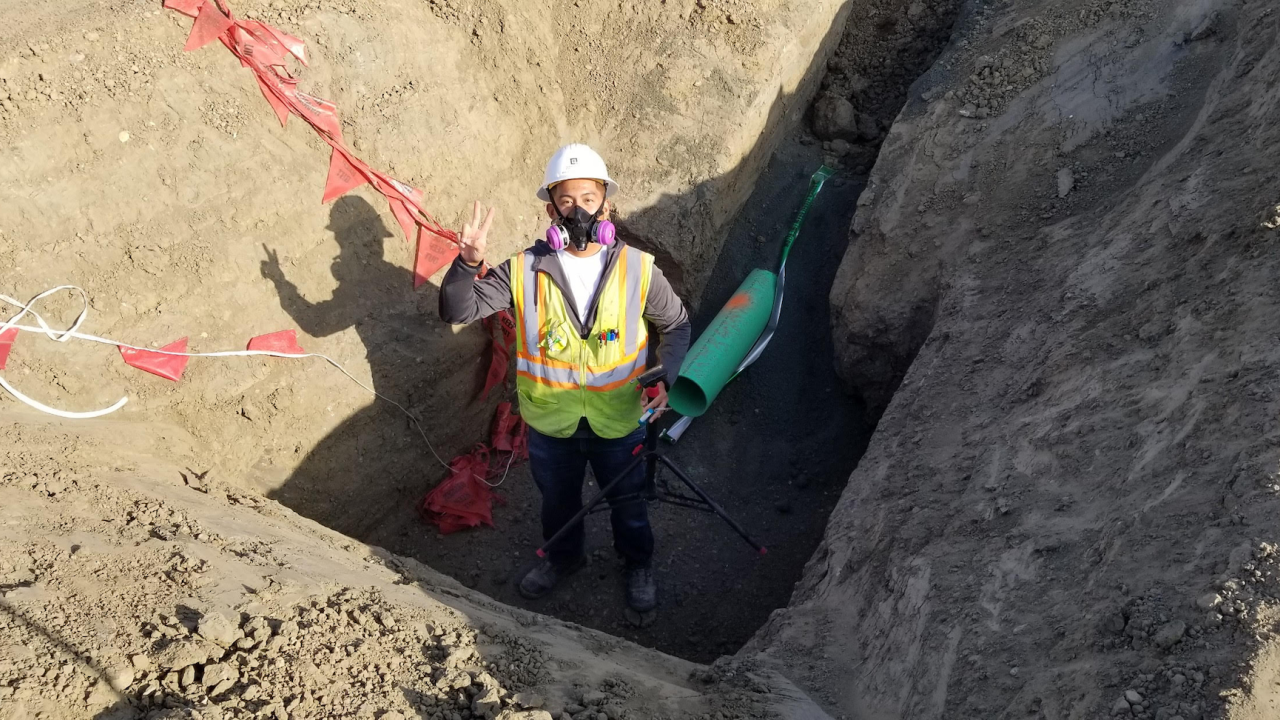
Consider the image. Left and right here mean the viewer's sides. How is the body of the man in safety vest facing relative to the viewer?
facing the viewer

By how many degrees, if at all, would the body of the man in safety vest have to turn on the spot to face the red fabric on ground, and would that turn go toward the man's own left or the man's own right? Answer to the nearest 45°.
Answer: approximately 180°

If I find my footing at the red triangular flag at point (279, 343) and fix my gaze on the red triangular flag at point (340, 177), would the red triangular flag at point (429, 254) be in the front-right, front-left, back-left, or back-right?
front-right

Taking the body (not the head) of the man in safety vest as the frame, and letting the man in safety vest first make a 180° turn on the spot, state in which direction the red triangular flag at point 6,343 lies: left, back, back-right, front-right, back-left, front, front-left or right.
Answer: left

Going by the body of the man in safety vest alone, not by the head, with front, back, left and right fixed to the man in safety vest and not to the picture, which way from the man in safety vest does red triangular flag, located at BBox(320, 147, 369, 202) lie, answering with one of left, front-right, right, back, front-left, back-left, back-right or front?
back-right

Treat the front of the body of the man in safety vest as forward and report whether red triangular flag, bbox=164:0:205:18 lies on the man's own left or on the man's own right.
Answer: on the man's own right

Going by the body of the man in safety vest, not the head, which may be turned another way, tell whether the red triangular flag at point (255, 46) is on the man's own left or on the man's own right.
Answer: on the man's own right

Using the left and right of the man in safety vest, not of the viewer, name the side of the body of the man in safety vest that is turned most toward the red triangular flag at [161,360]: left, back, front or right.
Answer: right

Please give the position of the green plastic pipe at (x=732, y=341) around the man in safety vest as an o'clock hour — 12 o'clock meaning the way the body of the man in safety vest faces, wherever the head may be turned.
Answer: The green plastic pipe is roughly at 7 o'clock from the man in safety vest.

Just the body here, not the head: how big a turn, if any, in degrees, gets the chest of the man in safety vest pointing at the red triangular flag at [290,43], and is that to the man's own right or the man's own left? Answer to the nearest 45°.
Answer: approximately 135° to the man's own right

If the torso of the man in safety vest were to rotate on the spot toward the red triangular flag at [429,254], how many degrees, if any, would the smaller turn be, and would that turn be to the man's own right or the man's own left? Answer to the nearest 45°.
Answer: approximately 135° to the man's own right

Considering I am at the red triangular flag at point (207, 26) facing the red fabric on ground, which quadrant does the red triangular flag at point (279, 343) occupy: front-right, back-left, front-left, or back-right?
front-right
